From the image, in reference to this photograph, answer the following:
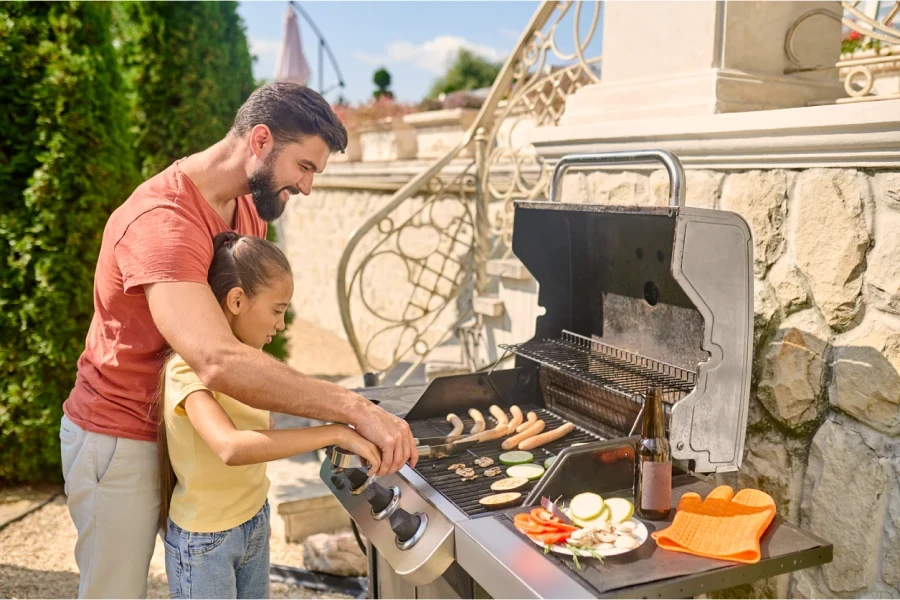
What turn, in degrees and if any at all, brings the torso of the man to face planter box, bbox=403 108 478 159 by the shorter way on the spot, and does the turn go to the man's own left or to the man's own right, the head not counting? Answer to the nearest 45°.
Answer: approximately 90° to the man's own left

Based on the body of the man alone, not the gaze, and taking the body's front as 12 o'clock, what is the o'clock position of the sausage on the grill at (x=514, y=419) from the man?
The sausage on the grill is roughly at 12 o'clock from the man.

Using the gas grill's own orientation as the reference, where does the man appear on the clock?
The man is roughly at 1 o'clock from the gas grill.

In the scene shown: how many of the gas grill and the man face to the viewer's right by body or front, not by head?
1

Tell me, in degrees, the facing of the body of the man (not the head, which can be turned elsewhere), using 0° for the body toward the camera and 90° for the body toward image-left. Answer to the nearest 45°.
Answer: approximately 270°

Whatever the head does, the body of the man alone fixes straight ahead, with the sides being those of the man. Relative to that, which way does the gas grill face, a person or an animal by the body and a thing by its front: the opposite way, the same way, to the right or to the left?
the opposite way

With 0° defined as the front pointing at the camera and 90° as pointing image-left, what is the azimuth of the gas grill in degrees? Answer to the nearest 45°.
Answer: approximately 45°

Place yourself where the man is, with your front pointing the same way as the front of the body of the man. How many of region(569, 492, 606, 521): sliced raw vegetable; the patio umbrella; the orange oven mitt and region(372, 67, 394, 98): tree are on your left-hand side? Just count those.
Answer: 2

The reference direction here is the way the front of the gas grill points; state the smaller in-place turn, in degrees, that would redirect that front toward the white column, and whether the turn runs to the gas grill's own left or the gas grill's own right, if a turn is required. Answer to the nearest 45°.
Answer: approximately 135° to the gas grill's own right

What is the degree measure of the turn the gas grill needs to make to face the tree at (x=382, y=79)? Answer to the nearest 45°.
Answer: approximately 135° to its right
